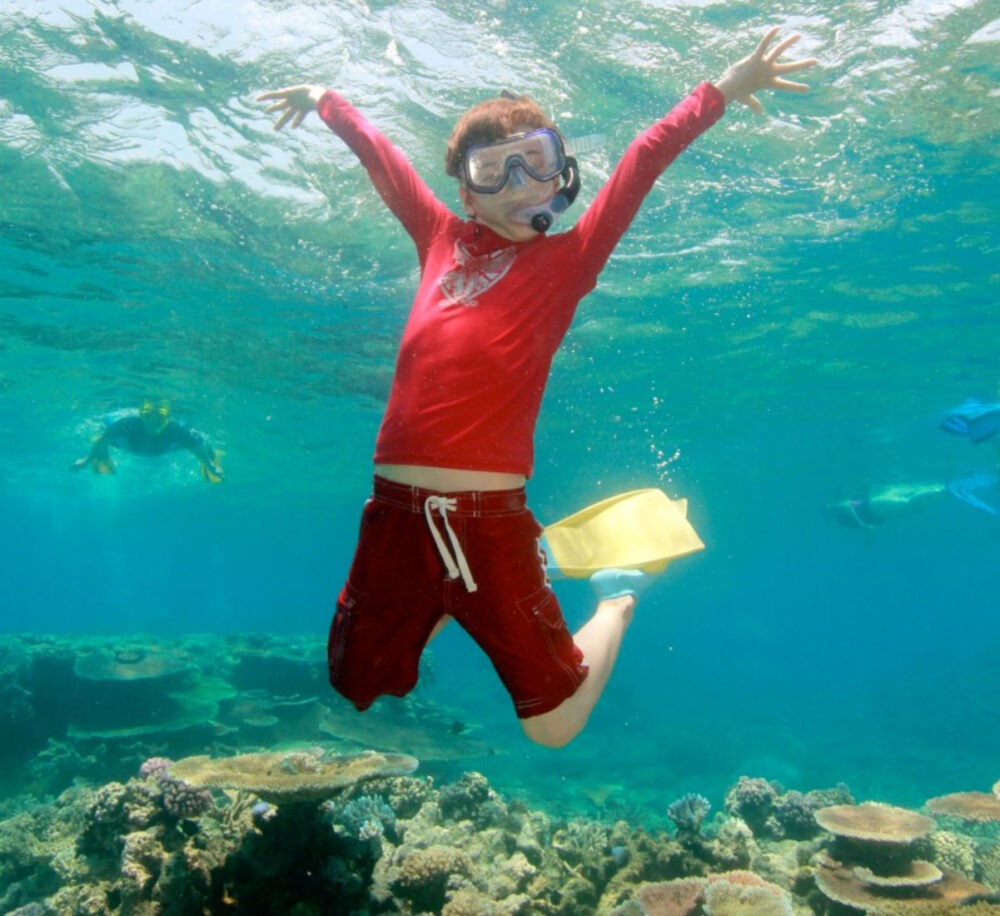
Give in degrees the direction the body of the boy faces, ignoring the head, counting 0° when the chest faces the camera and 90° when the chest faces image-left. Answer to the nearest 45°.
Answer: approximately 0°

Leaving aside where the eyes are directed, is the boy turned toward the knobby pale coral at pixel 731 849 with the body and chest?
no

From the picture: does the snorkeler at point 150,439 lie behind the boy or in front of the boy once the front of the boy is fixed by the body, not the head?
behind

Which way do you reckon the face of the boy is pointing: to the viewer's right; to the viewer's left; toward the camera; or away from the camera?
toward the camera

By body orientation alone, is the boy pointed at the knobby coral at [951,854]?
no
